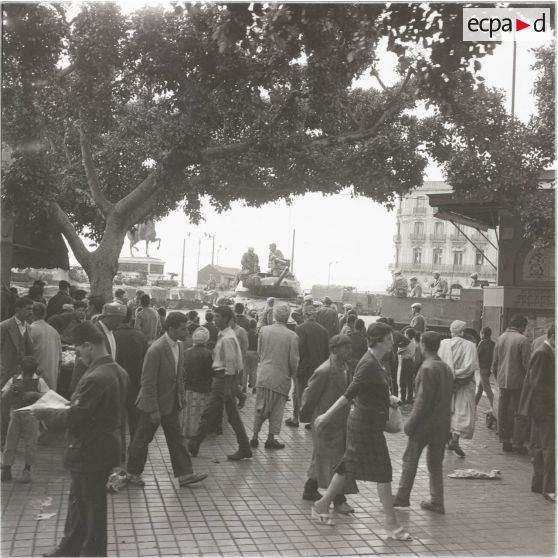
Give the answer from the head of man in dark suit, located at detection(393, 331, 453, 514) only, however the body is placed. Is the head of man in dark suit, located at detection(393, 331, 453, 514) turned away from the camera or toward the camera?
away from the camera

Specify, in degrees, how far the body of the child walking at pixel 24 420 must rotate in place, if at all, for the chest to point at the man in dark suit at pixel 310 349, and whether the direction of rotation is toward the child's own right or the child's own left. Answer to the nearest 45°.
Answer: approximately 135° to the child's own left

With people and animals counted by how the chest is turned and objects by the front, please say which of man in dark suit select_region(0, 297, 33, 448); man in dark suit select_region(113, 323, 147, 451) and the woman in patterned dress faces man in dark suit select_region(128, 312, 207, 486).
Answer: man in dark suit select_region(0, 297, 33, 448)

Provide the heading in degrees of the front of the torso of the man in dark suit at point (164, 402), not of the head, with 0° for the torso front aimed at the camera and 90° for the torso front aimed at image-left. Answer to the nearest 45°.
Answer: approximately 315°

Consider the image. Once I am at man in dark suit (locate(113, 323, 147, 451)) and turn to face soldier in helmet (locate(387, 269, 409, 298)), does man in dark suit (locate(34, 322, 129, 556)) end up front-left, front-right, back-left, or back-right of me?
back-right

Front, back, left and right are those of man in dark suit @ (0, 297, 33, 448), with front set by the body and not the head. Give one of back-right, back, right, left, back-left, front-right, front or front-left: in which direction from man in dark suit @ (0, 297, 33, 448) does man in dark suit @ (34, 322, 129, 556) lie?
front-right

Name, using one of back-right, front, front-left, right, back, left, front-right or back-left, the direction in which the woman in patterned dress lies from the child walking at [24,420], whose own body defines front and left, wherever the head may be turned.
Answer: front-left

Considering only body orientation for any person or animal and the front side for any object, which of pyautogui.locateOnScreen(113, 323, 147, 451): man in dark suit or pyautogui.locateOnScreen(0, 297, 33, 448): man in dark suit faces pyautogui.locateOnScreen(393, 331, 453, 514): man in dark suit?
pyautogui.locateOnScreen(0, 297, 33, 448): man in dark suit

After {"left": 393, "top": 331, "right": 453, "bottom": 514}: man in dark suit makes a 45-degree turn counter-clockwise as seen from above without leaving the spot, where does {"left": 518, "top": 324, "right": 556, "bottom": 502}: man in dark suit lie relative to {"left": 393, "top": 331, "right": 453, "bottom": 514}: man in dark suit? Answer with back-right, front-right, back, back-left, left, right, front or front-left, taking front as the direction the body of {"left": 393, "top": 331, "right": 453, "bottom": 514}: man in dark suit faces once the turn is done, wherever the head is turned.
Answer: back-right
